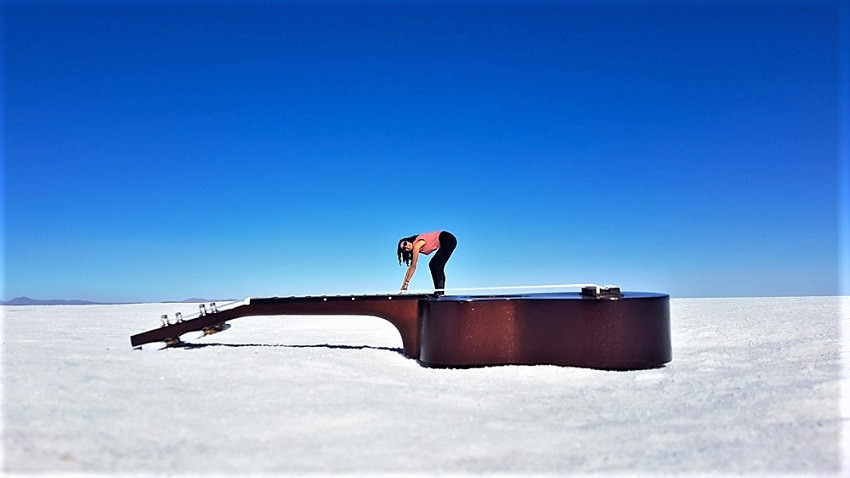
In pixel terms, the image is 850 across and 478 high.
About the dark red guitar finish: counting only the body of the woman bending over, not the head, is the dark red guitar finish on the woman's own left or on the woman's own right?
on the woman's own left

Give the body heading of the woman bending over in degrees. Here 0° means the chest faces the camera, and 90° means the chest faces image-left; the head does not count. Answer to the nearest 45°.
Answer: approximately 90°
